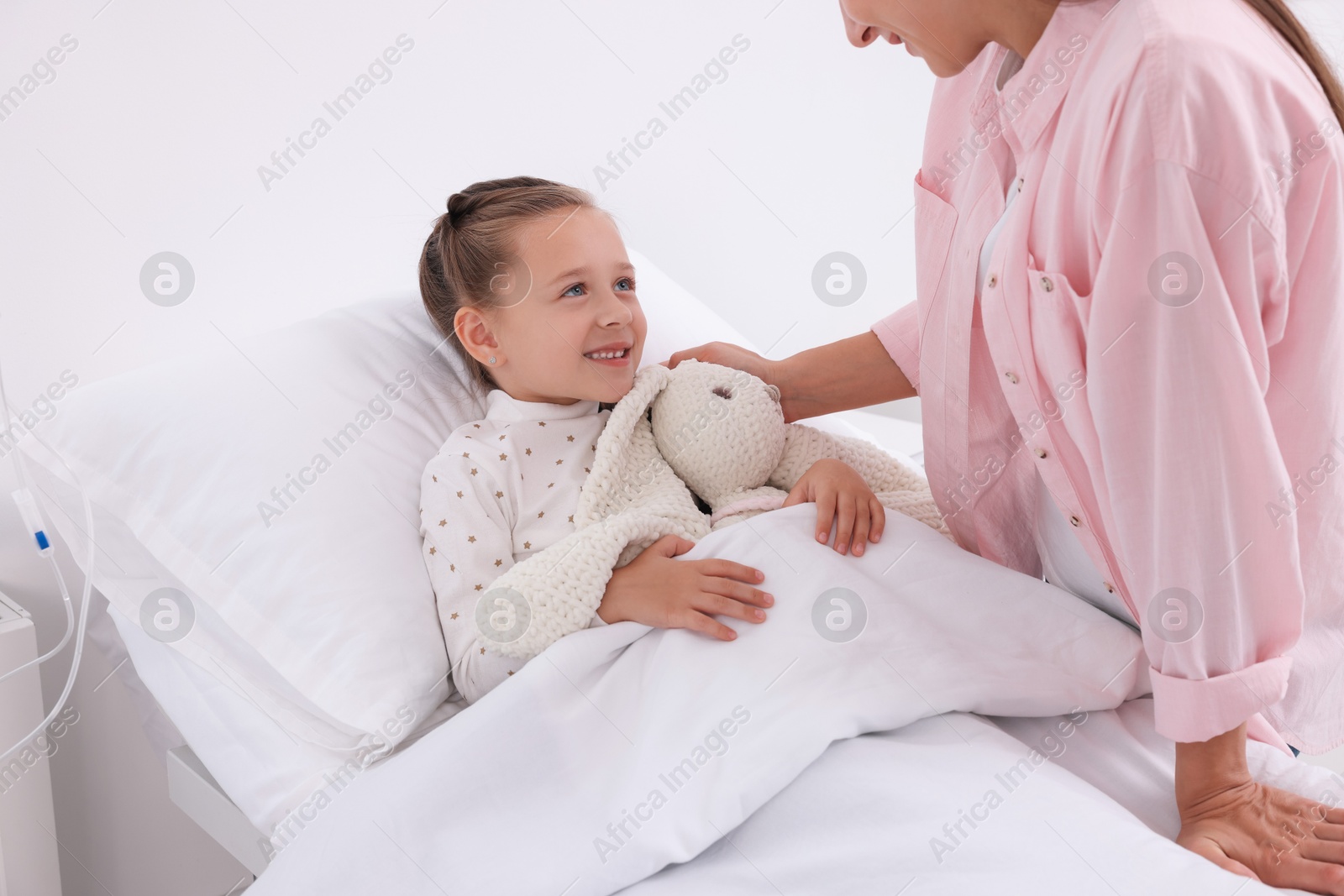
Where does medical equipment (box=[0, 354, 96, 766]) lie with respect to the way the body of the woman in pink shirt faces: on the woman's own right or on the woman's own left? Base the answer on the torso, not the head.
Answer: on the woman's own right

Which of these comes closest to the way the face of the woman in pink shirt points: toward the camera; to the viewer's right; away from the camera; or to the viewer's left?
to the viewer's left
